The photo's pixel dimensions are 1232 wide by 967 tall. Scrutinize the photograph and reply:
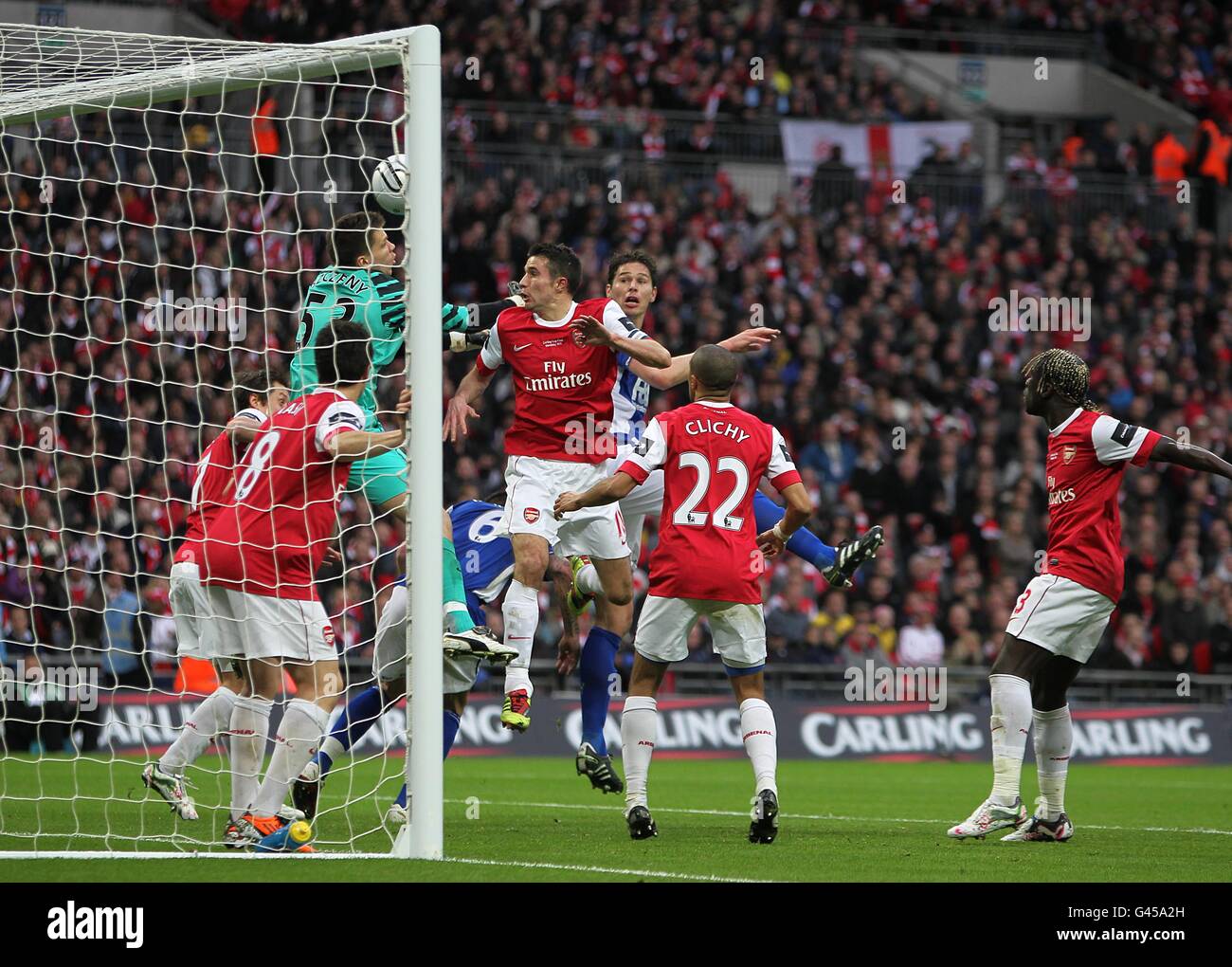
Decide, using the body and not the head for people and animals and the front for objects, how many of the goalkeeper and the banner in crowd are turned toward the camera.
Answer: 1

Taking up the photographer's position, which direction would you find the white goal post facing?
facing away from the viewer and to the right of the viewer

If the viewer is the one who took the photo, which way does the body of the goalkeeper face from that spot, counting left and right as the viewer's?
facing away from the viewer and to the right of the viewer

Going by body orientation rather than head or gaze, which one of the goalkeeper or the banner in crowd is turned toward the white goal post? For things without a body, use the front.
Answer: the banner in crowd

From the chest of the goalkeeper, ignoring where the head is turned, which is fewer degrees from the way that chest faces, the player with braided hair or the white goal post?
the player with braided hair

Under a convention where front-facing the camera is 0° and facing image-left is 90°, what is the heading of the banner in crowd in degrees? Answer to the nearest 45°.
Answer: approximately 0°

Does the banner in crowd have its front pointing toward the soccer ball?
yes
